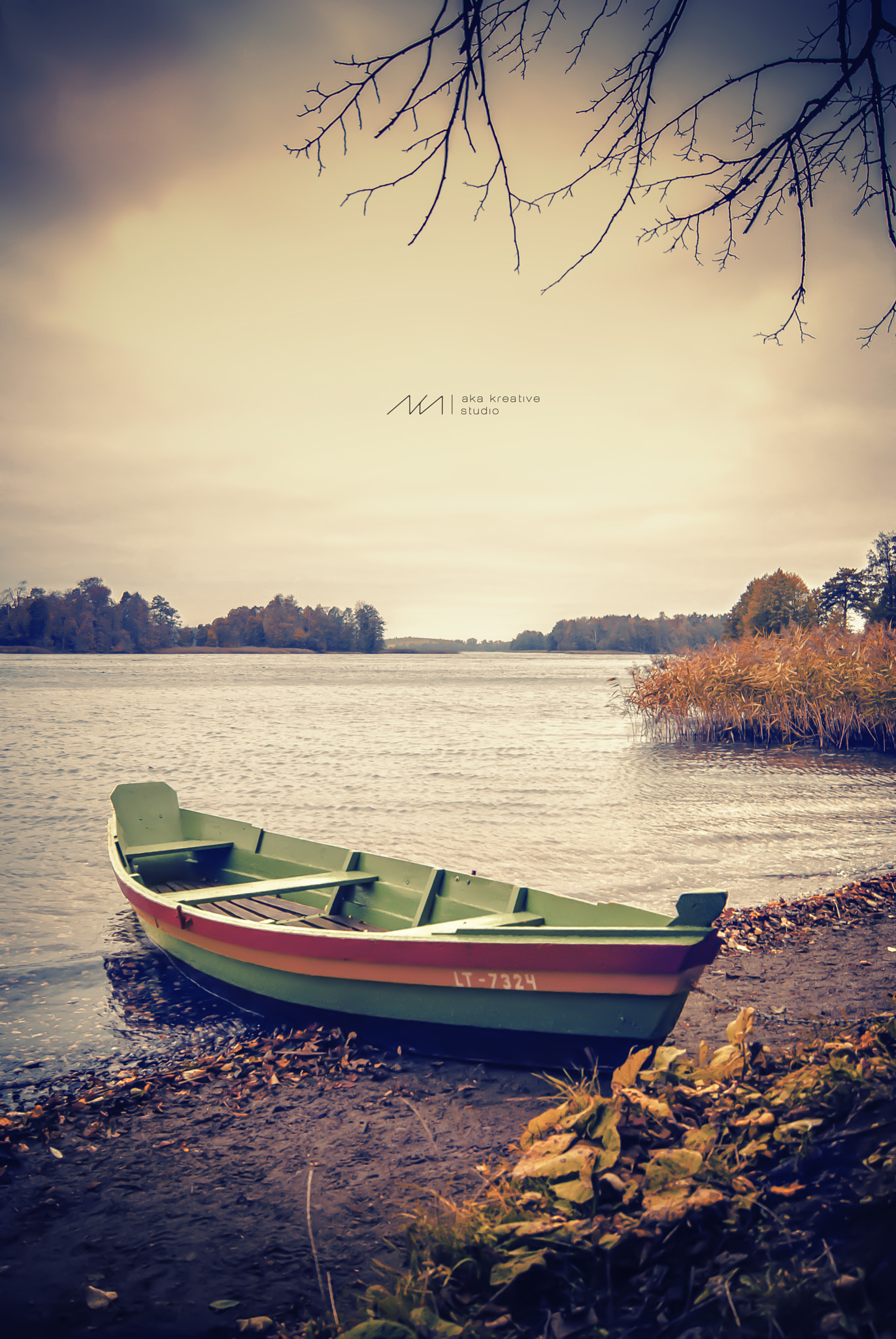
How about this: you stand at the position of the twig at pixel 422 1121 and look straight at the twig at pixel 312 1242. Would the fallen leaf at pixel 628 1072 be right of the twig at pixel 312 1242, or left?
left

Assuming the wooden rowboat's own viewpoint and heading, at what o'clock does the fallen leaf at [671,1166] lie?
The fallen leaf is roughly at 1 o'clock from the wooden rowboat.

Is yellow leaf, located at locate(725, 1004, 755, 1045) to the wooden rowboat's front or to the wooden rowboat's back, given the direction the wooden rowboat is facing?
to the front

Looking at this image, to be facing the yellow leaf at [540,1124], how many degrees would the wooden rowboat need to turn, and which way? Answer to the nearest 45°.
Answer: approximately 45° to its right

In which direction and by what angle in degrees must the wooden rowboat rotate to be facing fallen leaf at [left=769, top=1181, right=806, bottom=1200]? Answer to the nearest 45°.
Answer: approximately 45° to its right

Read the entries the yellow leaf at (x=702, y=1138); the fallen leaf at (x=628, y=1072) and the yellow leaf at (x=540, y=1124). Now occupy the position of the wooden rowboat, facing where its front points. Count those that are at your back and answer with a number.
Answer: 0

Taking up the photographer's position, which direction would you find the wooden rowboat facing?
facing the viewer and to the right of the viewer

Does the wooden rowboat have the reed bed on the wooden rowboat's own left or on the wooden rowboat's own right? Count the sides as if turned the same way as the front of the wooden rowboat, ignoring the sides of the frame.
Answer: on the wooden rowboat's own left

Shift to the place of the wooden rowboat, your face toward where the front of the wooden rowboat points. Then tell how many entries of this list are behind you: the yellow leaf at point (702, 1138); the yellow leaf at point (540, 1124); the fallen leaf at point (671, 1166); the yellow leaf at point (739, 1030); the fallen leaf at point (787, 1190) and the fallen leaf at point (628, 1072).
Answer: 0
